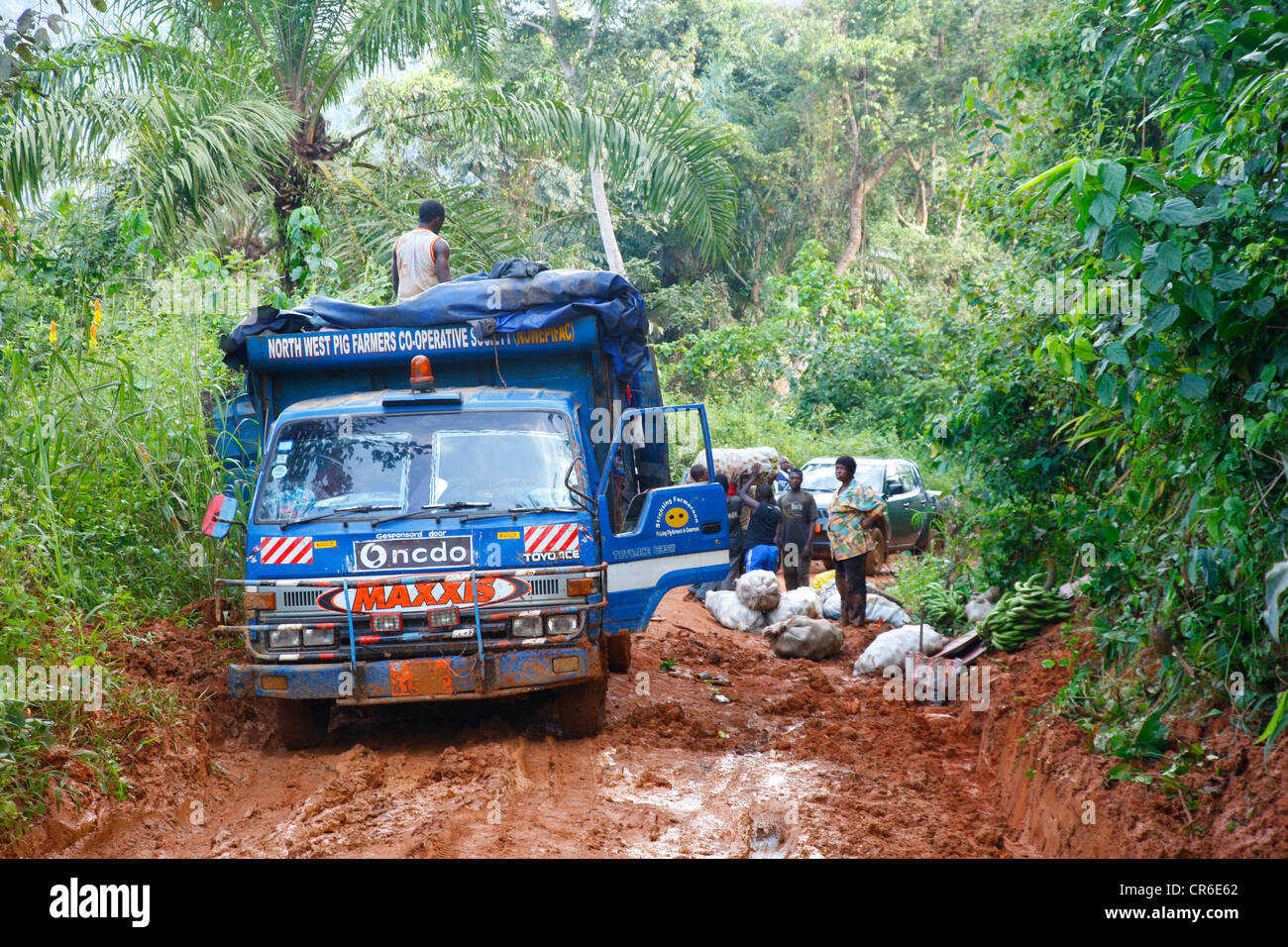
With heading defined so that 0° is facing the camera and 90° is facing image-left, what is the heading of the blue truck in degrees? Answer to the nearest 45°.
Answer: approximately 0°

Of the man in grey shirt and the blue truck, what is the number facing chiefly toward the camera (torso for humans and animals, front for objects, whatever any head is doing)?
2

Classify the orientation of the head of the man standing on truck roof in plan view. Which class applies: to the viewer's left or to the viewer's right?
to the viewer's right

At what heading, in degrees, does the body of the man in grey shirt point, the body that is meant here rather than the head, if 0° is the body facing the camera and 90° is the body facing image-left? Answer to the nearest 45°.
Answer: approximately 0°

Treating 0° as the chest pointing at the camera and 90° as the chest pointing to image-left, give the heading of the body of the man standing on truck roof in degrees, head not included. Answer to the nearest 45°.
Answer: approximately 225°

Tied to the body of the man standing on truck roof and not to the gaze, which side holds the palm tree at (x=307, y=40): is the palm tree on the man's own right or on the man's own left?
on the man's own left
